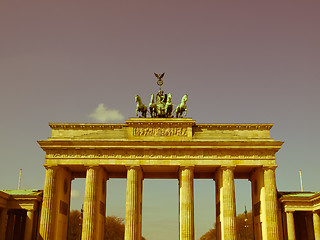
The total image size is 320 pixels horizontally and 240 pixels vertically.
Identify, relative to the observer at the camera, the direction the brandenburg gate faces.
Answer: facing the viewer
